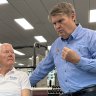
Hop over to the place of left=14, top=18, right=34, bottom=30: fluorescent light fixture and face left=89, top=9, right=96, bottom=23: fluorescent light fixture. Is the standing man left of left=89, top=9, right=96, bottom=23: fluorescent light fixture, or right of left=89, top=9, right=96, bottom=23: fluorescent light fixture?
right

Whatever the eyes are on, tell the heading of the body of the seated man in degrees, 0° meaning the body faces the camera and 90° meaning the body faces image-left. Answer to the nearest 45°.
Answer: approximately 0°

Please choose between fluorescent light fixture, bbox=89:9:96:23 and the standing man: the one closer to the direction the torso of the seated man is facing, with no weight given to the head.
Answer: the standing man

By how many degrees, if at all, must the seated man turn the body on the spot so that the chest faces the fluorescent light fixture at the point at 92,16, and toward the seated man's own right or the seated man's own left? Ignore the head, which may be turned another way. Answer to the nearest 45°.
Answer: approximately 135° to the seated man's own left

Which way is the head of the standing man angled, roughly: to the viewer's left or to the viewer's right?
to the viewer's left

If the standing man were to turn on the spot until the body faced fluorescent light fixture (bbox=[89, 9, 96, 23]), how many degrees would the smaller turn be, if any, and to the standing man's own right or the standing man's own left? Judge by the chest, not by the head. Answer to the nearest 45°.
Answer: approximately 135° to the standing man's own right

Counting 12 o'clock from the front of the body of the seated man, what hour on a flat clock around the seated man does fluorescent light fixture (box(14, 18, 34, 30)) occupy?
The fluorescent light fixture is roughly at 6 o'clock from the seated man.

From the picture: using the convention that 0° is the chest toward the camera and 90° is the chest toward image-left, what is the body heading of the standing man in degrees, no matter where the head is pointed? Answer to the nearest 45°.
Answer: approximately 45°

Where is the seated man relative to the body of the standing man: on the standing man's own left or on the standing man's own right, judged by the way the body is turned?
on the standing man's own right

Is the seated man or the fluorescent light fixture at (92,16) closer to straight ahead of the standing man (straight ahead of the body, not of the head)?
the seated man

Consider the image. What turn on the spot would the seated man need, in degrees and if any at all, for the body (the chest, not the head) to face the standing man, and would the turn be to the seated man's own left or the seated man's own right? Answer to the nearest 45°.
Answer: approximately 45° to the seated man's own left
